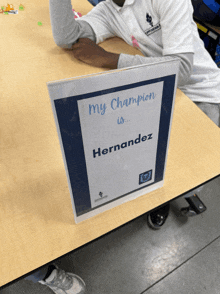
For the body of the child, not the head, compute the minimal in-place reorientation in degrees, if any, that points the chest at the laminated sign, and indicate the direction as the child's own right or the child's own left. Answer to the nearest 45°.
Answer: approximately 45° to the child's own left

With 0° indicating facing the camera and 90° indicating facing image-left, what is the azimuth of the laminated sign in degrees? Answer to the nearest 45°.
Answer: approximately 315°

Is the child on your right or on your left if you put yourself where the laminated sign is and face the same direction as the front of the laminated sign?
on your left

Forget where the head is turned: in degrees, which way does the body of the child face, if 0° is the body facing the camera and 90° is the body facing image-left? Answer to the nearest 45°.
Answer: approximately 45°
